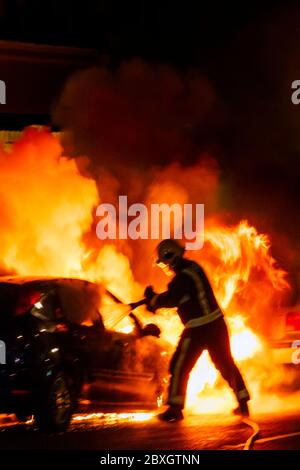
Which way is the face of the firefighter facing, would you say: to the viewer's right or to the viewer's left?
to the viewer's left

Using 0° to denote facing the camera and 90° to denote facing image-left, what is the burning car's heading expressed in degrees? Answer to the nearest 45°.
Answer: approximately 225°

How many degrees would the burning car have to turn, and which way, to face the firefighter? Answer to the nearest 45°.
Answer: approximately 45° to its right
